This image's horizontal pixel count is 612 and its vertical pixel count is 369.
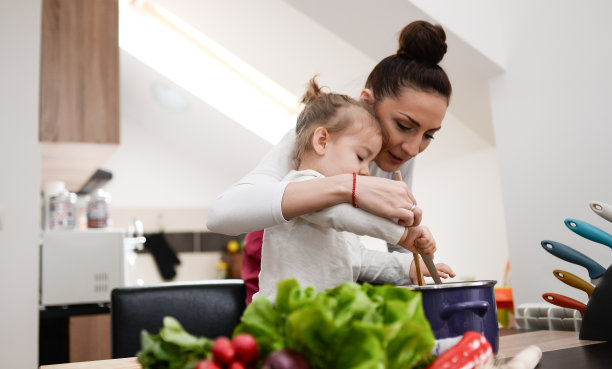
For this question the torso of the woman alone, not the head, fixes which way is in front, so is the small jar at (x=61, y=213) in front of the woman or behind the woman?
behind

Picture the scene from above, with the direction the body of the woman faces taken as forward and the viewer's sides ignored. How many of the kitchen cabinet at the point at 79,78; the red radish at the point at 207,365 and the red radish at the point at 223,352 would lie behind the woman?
1

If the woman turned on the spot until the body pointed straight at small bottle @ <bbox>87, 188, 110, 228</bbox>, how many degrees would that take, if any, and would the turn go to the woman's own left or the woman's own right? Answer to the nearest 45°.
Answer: approximately 180°

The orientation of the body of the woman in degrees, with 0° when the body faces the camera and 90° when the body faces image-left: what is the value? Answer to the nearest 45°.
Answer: approximately 315°

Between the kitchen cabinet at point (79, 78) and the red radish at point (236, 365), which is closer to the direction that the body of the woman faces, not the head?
the red radish

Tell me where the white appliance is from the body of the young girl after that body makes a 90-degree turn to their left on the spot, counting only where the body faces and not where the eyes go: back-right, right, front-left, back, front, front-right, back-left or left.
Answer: front-left

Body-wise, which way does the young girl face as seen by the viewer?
to the viewer's right

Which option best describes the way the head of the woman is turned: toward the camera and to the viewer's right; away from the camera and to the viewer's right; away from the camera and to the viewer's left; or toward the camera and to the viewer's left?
toward the camera and to the viewer's right

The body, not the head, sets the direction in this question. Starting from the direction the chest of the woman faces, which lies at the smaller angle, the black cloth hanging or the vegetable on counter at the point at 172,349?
the vegetable on counter
